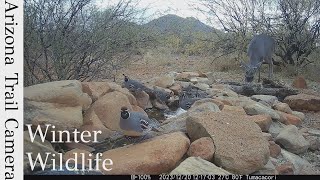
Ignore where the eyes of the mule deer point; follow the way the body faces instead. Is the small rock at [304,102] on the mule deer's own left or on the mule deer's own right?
on the mule deer's own left

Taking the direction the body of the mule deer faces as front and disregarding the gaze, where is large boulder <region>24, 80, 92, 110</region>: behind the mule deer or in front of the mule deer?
in front

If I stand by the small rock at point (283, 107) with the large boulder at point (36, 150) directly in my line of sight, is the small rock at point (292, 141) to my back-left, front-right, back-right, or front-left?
front-left

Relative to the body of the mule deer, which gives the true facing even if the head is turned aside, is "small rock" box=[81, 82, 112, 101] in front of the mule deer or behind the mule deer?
in front

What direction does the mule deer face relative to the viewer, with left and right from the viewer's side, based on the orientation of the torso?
facing the viewer and to the left of the viewer

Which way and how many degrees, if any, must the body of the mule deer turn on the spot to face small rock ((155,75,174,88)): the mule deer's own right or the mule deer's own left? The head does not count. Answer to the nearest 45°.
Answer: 0° — it already faces it

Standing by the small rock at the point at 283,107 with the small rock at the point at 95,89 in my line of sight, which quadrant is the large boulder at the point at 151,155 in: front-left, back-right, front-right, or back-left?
front-left

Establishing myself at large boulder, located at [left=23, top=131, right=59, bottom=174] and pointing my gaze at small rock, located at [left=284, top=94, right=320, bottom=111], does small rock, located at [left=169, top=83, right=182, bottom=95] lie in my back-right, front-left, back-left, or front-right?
front-left

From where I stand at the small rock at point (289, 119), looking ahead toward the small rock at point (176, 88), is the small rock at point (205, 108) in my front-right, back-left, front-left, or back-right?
front-left

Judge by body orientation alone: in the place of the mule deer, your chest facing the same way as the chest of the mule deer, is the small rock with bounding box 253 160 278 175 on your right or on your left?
on your left

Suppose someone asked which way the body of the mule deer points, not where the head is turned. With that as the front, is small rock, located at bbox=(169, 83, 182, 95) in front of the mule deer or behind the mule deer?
in front
